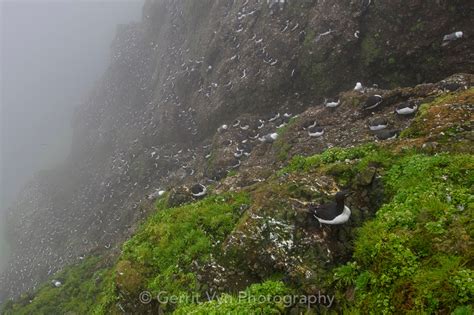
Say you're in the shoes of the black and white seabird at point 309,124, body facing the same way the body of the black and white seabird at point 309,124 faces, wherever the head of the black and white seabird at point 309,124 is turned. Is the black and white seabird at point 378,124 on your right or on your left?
on your right

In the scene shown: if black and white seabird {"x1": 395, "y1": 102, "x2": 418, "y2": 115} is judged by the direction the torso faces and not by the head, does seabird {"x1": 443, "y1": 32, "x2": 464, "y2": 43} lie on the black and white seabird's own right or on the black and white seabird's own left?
on the black and white seabird's own left
